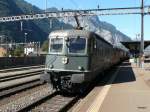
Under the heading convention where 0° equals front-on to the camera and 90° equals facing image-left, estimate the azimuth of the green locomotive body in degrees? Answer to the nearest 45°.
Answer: approximately 45°

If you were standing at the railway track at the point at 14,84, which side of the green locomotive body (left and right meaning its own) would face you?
right
